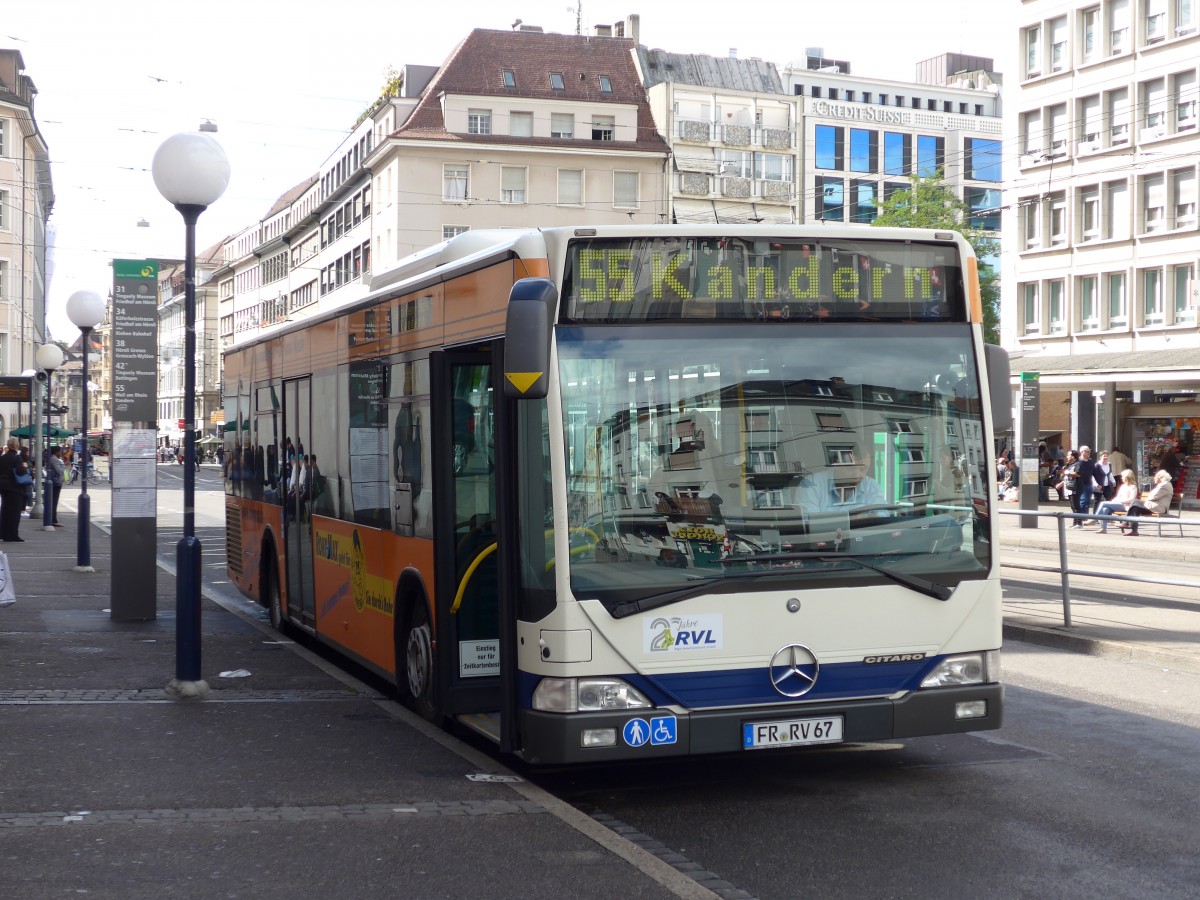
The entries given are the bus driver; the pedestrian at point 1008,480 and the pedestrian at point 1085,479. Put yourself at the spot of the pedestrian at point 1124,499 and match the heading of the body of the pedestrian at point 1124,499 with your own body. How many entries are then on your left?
1

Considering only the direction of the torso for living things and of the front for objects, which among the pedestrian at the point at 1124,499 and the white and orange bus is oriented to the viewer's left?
the pedestrian

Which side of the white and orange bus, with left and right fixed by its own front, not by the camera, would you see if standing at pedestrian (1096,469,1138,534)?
left

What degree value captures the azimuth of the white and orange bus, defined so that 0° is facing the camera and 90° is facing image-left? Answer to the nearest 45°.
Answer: approximately 315°

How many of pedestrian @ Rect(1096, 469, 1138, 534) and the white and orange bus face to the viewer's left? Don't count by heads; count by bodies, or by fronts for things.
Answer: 1

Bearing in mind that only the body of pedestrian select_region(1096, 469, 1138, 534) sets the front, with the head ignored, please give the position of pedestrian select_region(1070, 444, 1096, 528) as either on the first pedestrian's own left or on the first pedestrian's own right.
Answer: on the first pedestrian's own right

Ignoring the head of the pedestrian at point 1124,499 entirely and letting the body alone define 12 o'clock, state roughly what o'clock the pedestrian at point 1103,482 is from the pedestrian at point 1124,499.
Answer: the pedestrian at point 1103,482 is roughly at 3 o'clock from the pedestrian at point 1124,499.

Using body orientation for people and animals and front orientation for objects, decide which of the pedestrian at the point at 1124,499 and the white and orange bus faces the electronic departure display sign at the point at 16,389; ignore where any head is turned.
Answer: the pedestrian

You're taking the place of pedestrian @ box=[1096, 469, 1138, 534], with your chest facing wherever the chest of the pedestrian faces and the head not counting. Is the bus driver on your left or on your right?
on your left

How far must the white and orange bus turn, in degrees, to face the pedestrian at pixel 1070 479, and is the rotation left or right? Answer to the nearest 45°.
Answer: approximately 135° to its left

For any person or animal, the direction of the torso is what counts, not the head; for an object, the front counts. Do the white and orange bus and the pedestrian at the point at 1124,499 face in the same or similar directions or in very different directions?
very different directions

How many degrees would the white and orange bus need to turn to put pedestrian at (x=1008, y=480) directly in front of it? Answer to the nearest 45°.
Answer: approximately 135° to its left

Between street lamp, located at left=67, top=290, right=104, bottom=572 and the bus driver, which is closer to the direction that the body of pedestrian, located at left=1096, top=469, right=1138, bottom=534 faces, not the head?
the street lamp

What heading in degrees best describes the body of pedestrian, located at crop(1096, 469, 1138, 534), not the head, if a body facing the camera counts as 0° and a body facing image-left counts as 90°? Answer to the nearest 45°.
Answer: approximately 90°
